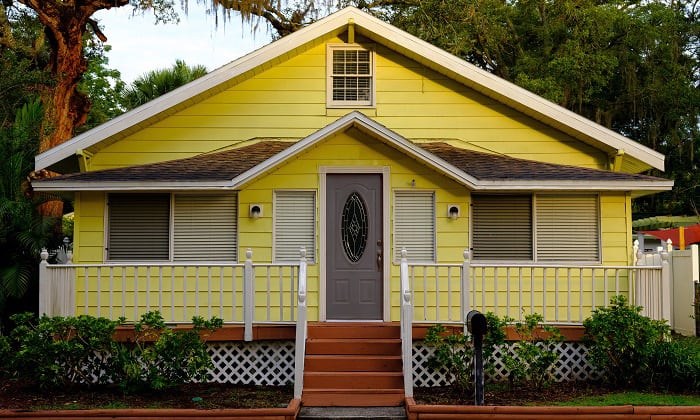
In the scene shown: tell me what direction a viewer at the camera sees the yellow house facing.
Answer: facing the viewer

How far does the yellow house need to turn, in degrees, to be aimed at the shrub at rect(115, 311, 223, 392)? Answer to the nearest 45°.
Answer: approximately 45° to its right

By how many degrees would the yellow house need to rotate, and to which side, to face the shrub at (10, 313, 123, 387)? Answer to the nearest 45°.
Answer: approximately 45° to its right

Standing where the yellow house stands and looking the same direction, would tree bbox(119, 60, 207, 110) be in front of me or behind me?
behind

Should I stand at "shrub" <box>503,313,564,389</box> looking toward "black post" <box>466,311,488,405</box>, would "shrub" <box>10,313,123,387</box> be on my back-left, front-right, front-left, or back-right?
front-right

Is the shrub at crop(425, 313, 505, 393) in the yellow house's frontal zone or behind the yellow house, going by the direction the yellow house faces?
frontal zone

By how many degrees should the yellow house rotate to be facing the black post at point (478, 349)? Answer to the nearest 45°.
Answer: approximately 45° to its left

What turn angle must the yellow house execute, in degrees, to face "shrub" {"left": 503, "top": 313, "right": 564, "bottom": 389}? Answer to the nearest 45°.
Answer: approximately 45° to its left
